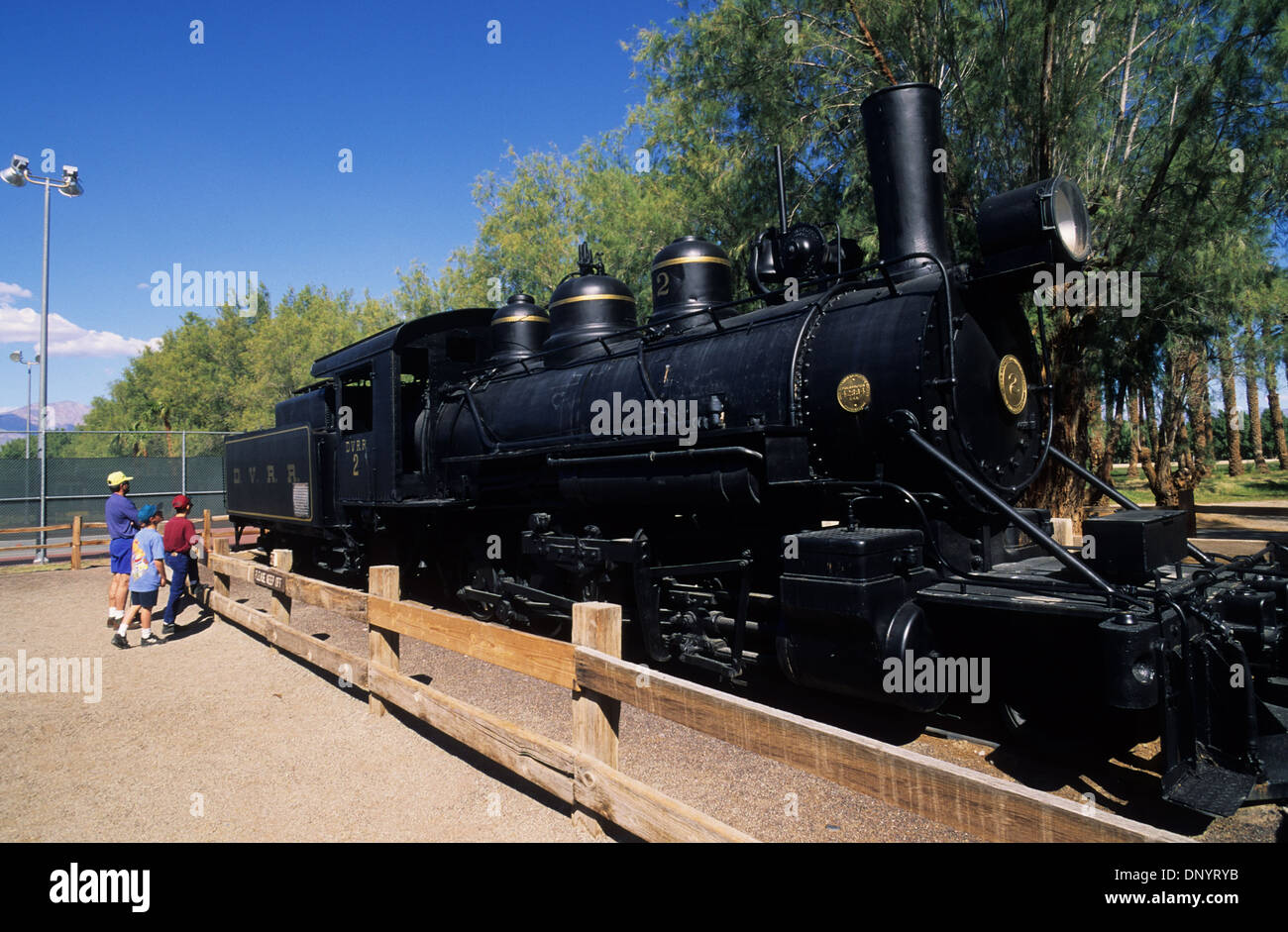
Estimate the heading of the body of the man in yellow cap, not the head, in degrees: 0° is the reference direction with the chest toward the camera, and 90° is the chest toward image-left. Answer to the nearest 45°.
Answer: approximately 270°

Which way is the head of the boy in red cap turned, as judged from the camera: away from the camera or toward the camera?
away from the camera

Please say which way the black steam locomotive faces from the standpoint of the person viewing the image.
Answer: facing the viewer and to the right of the viewer

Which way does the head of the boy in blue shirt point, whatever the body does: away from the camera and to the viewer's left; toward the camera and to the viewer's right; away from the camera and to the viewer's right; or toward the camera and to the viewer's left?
away from the camera and to the viewer's right

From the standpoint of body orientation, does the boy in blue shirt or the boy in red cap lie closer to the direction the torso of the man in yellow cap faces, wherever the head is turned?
the boy in red cap

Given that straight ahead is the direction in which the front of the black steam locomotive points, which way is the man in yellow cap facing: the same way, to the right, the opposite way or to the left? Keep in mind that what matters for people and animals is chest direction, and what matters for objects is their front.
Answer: to the left

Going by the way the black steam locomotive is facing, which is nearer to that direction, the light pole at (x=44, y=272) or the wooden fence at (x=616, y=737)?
the wooden fence

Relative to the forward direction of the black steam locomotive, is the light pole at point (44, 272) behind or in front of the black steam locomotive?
behind

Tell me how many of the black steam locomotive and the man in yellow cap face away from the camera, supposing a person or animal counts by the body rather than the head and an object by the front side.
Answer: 0

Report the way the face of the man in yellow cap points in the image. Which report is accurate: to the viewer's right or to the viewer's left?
to the viewer's right

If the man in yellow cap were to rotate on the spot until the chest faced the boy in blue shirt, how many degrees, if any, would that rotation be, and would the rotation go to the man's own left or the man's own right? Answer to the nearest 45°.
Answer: approximately 90° to the man's own right

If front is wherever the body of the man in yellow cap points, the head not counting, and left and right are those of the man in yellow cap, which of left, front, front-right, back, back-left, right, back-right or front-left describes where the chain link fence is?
left

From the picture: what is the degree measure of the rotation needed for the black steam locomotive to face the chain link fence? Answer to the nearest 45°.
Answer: approximately 180°
